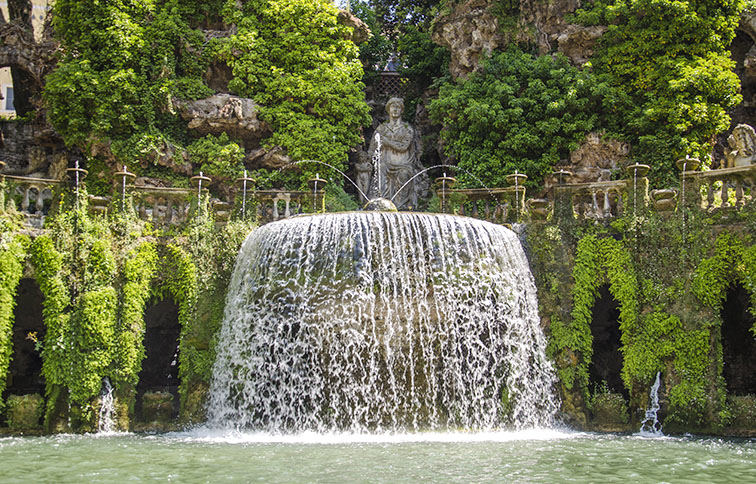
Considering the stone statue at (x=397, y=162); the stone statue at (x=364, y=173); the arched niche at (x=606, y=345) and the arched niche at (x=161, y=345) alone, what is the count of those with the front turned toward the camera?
4

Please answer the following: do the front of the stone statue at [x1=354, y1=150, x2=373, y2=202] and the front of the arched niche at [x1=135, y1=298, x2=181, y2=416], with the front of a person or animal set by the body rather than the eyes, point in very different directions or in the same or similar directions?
same or similar directions

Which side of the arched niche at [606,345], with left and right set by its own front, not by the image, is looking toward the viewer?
front

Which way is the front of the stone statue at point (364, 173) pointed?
toward the camera

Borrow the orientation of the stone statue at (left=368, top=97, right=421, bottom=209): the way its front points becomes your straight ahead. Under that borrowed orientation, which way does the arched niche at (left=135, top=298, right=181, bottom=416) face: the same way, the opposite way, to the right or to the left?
the same way

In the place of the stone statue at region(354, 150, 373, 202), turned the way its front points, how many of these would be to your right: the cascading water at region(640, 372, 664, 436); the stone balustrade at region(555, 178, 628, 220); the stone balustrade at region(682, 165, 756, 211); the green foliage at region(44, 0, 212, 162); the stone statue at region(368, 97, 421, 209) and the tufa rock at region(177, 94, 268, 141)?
2

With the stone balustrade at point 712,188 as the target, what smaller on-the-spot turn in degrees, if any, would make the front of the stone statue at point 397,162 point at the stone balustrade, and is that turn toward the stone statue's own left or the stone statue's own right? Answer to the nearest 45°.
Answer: approximately 45° to the stone statue's own left

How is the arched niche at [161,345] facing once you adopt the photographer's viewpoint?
facing the viewer

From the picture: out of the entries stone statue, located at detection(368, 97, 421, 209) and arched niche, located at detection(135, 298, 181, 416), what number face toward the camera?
2

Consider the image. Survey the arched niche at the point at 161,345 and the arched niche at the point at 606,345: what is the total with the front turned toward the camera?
2

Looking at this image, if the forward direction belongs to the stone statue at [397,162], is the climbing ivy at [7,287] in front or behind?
in front

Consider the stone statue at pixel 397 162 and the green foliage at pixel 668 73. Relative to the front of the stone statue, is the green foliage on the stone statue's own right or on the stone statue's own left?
on the stone statue's own left

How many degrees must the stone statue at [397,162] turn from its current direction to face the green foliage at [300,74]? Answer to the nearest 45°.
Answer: approximately 90° to its right

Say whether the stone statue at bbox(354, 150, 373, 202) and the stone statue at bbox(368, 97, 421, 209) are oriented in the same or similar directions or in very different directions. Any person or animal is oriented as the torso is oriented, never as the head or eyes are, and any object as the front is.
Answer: same or similar directions

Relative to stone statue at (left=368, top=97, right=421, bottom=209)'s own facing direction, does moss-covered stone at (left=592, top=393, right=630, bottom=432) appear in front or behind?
in front

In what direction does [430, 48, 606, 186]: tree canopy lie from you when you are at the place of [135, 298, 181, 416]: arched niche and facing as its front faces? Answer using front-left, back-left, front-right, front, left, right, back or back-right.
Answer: left

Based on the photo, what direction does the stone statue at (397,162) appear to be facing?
toward the camera

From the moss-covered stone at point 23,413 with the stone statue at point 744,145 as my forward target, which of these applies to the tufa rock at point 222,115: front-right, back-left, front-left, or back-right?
front-left

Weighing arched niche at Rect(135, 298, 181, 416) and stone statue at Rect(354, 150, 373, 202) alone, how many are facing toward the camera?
2
